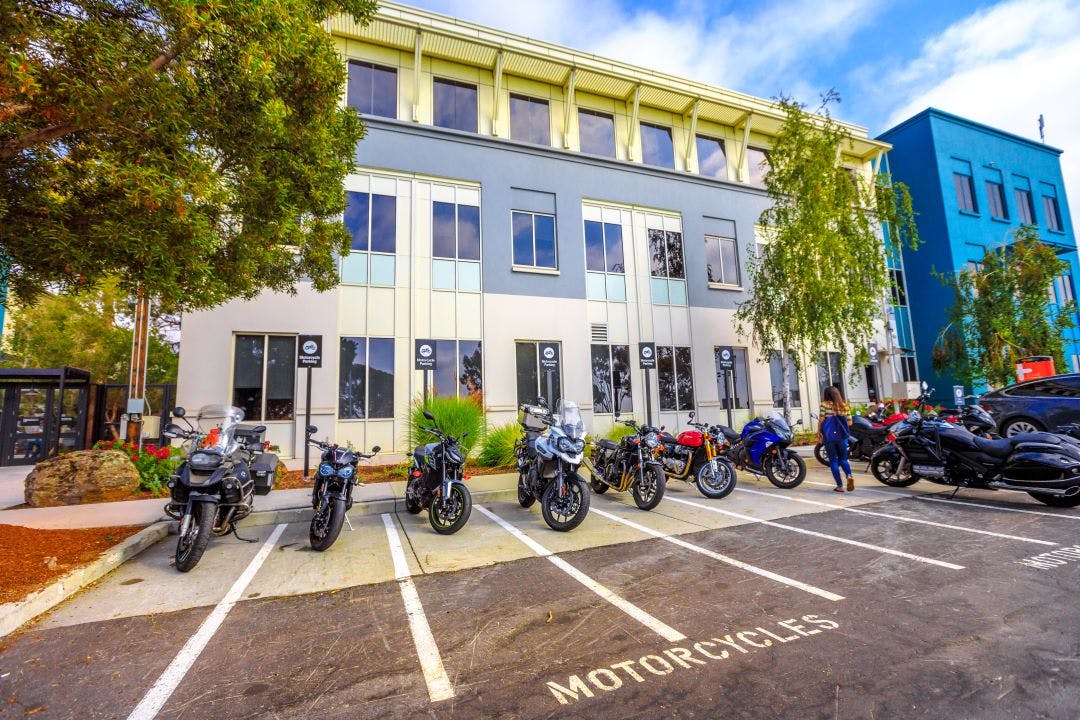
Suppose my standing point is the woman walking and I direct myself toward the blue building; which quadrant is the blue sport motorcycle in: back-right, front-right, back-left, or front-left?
back-left

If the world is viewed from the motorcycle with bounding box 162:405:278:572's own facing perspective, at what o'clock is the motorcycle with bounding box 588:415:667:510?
the motorcycle with bounding box 588:415:667:510 is roughly at 8 o'clock from the motorcycle with bounding box 162:405:278:572.

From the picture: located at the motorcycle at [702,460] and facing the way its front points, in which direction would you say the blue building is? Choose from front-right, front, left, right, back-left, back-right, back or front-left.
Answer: left

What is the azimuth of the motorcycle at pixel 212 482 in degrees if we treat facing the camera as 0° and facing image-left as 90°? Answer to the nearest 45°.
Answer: approximately 45°

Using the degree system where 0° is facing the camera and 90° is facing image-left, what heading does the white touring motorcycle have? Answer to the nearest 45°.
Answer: approximately 315°

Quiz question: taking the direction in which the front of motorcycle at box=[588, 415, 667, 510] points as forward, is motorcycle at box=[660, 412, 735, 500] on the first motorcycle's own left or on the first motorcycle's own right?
on the first motorcycle's own left

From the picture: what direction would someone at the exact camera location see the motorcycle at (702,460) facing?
facing the viewer and to the right of the viewer

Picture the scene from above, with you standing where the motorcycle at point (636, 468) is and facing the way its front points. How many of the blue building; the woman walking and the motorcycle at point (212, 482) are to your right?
1

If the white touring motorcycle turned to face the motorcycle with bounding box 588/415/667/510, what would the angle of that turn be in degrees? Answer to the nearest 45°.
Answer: approximately 90° to its left
